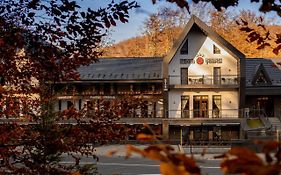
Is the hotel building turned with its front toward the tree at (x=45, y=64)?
yes

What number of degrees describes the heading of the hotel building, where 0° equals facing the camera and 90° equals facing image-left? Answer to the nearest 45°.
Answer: approximately 0°
